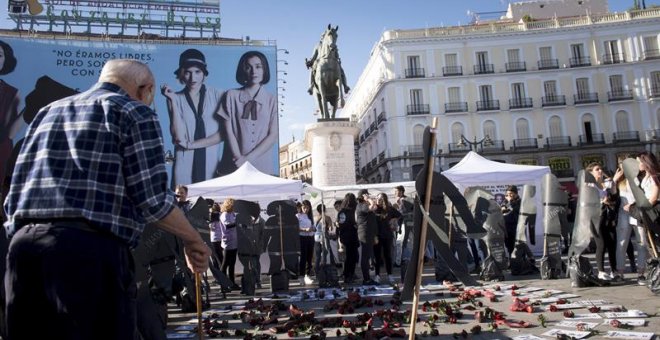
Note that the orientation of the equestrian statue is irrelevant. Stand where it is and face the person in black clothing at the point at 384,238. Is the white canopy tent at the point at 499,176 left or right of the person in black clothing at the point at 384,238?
left

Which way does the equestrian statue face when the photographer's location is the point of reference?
facing the viewer

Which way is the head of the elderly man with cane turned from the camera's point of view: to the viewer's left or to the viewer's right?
to the viewer's right

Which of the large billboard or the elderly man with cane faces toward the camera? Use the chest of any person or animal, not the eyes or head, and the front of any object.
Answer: the large billboard

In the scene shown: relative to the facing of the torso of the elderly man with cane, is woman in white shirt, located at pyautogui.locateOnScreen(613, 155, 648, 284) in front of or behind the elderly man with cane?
in front

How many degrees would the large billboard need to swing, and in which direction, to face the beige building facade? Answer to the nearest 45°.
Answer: approximately 90° to its left

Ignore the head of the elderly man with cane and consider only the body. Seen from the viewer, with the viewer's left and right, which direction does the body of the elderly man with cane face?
facing away from the viewer and to the right of the viewer

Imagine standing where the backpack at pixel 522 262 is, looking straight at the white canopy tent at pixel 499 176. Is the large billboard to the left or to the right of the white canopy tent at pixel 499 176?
left

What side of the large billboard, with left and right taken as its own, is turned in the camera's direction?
front

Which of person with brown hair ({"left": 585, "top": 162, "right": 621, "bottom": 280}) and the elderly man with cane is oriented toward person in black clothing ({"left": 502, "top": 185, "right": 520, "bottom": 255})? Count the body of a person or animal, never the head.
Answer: the elderly man with cane

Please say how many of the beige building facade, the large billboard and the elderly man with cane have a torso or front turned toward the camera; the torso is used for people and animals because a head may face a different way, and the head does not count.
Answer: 2

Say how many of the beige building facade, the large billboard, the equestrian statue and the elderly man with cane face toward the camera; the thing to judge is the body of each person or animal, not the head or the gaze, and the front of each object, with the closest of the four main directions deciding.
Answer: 3

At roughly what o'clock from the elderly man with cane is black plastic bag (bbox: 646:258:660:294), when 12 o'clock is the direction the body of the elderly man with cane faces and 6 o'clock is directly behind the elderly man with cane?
The black plastic bag is roughly at 1 o'clock from the elderly man with cane.

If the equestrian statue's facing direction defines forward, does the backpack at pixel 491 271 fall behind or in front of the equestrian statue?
in front

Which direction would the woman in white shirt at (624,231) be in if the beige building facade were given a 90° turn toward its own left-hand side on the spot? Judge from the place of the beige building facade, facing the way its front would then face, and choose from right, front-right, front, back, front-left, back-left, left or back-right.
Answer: right

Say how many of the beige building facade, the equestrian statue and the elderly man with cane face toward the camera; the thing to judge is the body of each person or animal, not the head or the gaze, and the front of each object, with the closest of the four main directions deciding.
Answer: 2

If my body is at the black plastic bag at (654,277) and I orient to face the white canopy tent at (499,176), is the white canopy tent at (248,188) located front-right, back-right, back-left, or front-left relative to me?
front-left

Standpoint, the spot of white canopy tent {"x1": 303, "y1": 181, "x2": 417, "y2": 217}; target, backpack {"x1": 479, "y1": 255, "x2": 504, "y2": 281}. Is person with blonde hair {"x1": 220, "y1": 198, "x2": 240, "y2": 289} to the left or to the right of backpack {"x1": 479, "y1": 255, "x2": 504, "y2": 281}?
right
